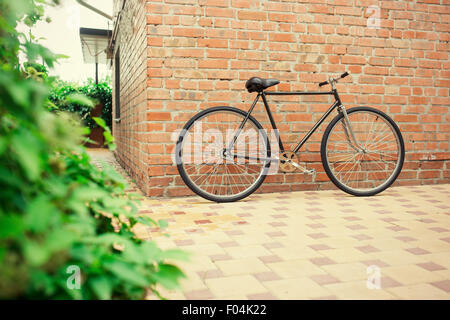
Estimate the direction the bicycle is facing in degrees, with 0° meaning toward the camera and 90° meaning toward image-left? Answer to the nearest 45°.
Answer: approximately 270°

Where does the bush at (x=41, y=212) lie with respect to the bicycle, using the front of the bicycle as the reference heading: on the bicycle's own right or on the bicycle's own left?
on the bicycle's own right
